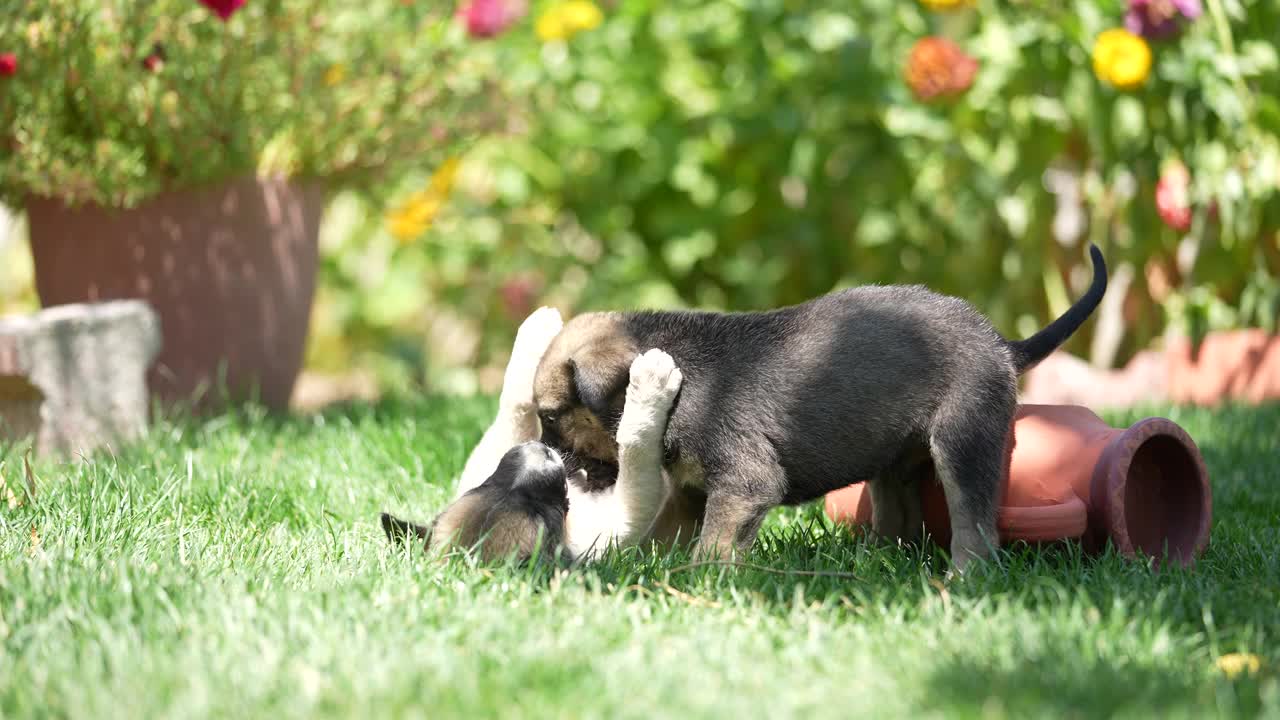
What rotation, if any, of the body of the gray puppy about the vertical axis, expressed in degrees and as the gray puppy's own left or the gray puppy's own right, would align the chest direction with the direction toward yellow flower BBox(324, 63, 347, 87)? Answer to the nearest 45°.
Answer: approximately 45° to the gray puppy's own right

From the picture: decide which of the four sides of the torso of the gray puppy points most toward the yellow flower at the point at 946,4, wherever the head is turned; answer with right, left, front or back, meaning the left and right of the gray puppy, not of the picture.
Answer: right

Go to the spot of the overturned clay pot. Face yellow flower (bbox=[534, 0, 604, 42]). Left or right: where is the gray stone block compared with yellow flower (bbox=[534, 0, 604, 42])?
left

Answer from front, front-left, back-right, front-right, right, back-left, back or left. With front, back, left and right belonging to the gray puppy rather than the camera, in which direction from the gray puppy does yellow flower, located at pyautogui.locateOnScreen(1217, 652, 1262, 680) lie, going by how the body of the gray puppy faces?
back-left

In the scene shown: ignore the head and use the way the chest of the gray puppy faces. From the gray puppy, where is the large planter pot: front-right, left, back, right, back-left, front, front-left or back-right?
front-right

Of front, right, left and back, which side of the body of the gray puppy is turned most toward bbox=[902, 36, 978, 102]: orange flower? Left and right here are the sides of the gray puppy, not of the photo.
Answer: right

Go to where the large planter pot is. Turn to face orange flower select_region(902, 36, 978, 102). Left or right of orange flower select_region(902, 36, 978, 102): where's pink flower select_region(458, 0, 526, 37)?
left

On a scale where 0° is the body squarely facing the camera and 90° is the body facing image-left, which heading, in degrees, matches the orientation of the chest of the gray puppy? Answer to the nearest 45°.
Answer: approximately 90°

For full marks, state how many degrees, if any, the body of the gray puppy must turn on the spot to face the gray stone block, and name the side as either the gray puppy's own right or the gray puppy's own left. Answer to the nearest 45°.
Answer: approximately 45° to the gray puppy's own right

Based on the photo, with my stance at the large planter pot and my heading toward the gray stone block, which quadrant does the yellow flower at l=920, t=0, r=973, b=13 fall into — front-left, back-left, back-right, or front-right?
back-left
